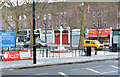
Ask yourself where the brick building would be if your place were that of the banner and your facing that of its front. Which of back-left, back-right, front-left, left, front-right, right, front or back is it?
back-left

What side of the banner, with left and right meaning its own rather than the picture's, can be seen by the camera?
front

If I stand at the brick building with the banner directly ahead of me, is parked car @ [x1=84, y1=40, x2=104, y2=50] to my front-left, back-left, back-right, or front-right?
front-left

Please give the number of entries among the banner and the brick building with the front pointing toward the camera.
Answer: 2

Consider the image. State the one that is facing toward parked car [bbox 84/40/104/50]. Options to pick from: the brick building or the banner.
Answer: the brick building

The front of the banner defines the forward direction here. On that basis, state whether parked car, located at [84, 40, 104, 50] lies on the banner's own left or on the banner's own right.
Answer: on the banner's own left

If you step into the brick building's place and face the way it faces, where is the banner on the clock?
The banner is roughly at 1 o'clock from the brick building.

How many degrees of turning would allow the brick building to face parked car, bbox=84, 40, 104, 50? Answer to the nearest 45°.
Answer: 0° — it already faces it
